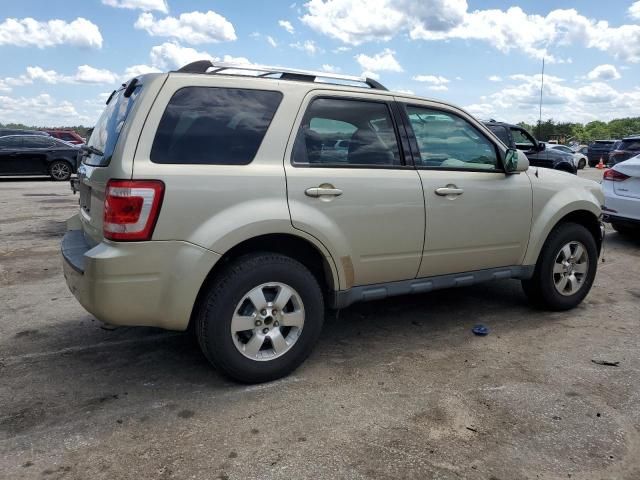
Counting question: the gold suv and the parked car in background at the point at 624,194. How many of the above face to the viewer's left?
0

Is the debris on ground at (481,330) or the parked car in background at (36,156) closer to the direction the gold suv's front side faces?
the debris on ground

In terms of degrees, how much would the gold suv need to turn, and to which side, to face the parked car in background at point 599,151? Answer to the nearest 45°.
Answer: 0° — it already faces it

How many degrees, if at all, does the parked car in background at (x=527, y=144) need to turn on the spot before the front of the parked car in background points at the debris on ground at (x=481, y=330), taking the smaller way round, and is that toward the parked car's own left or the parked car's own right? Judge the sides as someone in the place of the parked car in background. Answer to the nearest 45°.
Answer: approximately 90° to the parked car's own right

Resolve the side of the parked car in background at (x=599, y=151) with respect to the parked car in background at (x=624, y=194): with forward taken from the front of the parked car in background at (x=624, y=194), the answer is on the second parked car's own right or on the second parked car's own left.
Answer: on the second parked car's own left

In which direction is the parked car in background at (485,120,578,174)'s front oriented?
to the viewer's right

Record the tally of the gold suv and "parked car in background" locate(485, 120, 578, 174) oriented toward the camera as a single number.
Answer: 0

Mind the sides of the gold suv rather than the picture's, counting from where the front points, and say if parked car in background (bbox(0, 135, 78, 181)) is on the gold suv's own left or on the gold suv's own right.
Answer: on the gold suv's own left

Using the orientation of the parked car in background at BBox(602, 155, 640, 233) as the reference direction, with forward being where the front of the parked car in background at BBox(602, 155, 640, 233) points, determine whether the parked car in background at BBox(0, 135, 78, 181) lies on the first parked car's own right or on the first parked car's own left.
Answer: on the first parked car's own left

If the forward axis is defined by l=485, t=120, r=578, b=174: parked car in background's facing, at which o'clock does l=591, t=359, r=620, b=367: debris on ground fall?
The debris on ground is roughly at 3 o'clock from the parked car in background.

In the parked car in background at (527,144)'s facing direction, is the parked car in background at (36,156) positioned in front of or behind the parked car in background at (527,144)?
behind

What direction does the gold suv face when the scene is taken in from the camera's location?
facing away from the viewer and to the right of the viewer

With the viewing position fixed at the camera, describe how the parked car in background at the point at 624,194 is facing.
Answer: facing away from the viewer and to the right of the viewer

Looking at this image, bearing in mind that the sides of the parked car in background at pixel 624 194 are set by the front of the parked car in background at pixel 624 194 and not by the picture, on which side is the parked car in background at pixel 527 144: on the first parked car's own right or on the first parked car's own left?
on the first parked car's own left

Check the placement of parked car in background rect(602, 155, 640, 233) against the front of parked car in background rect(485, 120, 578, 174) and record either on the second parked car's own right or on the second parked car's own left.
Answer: on the second parked car's own right
